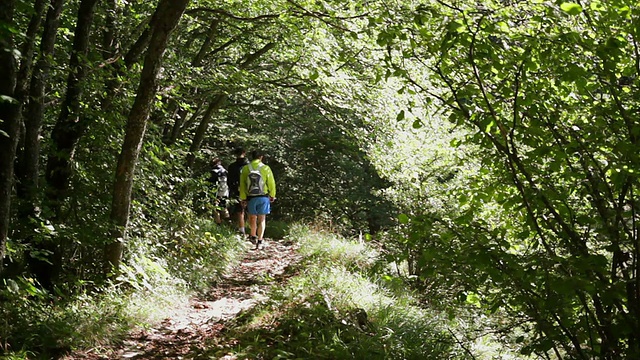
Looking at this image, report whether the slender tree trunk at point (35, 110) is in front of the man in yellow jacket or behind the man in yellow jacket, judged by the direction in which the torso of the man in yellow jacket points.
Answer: behind

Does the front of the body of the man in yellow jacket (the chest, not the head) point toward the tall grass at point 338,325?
no

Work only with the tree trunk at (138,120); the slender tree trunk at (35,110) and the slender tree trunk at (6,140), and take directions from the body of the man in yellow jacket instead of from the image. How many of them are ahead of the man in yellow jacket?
0

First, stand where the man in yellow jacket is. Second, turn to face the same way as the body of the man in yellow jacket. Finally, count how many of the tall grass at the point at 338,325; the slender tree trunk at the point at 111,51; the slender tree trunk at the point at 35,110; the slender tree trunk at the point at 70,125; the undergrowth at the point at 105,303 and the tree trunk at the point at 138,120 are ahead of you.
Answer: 0

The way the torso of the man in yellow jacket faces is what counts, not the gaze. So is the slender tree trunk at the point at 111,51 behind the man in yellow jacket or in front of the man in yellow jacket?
behind

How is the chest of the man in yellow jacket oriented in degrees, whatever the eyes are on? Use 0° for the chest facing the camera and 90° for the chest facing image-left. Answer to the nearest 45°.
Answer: approximately 180°

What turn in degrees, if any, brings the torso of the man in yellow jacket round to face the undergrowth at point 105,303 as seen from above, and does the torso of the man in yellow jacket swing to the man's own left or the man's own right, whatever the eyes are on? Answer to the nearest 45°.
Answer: approximately 180°

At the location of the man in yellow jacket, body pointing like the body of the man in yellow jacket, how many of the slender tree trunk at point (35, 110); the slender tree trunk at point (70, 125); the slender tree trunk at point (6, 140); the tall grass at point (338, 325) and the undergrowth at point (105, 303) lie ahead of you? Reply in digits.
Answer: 0

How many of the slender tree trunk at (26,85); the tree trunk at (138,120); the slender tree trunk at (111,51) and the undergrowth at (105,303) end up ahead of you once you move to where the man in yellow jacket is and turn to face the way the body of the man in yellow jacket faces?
0

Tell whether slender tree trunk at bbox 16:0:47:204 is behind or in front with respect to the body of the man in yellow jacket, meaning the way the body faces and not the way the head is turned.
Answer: behind
